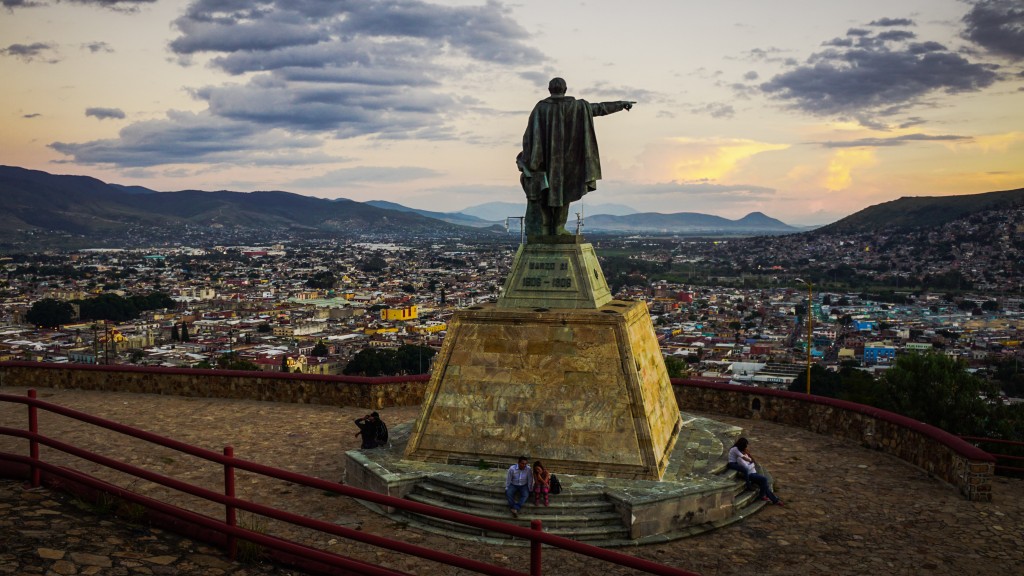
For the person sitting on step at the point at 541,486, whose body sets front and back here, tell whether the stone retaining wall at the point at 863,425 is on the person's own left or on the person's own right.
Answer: on the person's own left

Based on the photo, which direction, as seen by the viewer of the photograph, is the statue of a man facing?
facing away from the viewer

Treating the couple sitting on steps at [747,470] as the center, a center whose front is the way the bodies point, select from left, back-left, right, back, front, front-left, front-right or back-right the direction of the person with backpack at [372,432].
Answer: back-right

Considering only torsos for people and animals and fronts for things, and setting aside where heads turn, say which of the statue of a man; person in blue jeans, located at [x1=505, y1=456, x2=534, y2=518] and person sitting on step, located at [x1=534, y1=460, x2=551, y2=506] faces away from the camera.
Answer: the statue of a man

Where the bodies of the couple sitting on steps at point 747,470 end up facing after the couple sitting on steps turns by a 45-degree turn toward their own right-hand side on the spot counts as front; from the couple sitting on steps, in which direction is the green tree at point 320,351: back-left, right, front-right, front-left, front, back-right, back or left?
back-right

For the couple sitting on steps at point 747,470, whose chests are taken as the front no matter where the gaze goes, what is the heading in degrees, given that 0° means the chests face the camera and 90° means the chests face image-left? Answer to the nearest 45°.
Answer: approximately 315°

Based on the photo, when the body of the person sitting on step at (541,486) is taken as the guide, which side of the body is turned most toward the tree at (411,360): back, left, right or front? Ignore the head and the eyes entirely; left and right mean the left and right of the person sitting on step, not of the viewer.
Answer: back

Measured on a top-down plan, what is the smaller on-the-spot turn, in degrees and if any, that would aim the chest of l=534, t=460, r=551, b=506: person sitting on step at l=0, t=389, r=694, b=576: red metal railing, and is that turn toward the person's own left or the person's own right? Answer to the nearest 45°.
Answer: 0° — they already face it

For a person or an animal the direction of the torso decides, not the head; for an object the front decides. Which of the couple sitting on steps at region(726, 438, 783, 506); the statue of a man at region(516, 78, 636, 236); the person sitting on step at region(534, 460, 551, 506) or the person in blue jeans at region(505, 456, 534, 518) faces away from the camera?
the statue of a man

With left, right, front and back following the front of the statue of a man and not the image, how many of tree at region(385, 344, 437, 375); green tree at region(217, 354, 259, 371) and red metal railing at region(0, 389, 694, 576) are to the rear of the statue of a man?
1

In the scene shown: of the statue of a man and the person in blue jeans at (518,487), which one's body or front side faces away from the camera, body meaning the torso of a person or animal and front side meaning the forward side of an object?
the statue of a man

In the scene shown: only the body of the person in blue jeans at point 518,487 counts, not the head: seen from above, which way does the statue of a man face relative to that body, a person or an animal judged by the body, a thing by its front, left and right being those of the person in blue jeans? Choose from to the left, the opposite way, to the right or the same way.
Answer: the opposite way

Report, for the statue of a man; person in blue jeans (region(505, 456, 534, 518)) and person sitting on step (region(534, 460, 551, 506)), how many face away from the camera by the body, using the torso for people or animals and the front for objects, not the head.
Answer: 1
